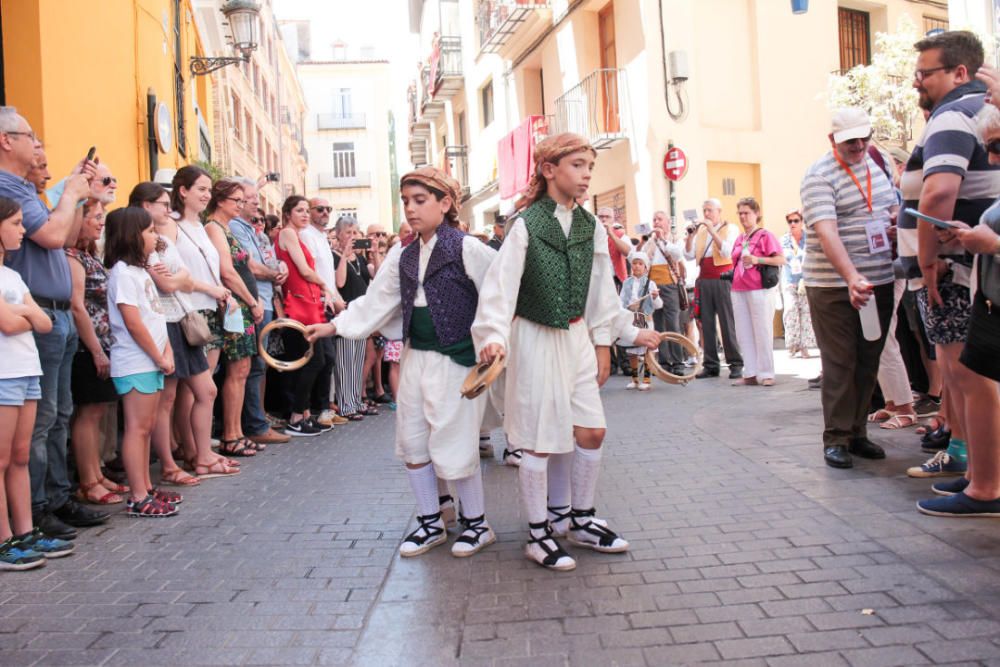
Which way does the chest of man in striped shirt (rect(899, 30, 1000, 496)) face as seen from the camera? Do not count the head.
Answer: to the viewer's left

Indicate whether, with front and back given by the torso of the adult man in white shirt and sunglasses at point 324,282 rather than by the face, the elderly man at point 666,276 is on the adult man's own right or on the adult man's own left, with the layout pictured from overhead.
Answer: on the adult man's own left

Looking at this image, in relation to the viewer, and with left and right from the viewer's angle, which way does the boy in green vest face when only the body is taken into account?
facing the viewer and to the right of the viewer

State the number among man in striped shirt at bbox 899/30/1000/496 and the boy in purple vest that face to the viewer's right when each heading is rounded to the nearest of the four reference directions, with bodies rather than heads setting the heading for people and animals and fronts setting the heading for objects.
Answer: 0

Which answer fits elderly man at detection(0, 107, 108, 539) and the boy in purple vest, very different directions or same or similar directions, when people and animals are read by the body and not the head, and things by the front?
very different directions

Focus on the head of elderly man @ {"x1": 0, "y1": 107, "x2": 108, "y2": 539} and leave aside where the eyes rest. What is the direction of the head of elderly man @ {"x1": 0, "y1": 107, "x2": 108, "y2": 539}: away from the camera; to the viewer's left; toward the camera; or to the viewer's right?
to the viewer's right

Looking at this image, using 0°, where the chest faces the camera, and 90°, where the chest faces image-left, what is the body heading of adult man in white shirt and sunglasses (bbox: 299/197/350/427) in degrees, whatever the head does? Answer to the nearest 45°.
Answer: approximately 315°

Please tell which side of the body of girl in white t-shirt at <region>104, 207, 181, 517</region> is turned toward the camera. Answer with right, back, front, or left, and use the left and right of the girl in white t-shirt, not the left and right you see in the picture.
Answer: right

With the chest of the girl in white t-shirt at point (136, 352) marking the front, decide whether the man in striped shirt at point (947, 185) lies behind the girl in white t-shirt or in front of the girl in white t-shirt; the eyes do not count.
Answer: in front

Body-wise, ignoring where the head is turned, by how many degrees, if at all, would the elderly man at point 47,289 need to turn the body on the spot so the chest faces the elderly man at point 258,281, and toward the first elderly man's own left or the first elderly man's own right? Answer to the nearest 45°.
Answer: approximately 45° to the first elderly man's own left

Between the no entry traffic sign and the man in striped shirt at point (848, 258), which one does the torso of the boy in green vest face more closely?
the man in striped shirt

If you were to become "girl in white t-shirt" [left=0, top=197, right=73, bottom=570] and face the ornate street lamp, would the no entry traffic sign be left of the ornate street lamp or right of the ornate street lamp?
right

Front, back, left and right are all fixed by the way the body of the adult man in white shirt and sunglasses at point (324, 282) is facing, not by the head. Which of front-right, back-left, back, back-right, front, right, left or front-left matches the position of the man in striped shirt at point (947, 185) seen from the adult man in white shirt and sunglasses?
front

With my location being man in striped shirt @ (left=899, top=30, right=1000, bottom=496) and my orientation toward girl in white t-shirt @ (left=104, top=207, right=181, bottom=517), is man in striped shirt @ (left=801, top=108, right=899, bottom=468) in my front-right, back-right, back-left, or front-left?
front-right

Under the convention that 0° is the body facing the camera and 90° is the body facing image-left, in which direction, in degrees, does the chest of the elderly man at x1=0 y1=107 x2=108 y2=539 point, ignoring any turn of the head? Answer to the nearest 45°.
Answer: approximately 270°

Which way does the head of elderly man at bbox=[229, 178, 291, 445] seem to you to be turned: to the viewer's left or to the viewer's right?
to the viewer's right
